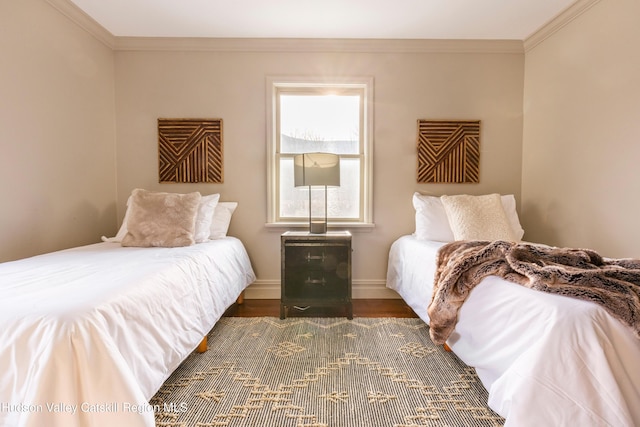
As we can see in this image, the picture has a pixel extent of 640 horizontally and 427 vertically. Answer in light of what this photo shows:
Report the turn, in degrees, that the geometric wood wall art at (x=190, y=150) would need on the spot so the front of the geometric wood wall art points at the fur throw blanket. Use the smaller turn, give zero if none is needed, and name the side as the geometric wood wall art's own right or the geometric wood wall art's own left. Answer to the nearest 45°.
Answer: approximately 45° to the geometric wood wall art's own left

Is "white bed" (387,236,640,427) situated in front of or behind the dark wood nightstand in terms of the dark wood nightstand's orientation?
in front

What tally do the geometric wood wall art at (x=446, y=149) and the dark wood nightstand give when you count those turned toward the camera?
2

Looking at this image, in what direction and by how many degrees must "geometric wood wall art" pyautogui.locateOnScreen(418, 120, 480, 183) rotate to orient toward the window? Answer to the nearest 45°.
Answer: approximately 90° to its right

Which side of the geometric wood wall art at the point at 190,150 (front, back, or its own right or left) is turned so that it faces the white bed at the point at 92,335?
front

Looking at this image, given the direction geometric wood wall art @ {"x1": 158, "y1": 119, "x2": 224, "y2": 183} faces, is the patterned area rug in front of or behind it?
in front

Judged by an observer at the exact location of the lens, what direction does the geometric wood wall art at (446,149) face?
facing the viewer

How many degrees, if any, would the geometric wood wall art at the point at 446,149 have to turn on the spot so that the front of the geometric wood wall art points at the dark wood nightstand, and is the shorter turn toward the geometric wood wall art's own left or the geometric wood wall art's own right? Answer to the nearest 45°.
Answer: approximately 45° to the geometric wood wall art's own right

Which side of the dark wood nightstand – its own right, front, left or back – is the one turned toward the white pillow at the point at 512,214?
left

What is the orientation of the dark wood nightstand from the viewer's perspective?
toward the camera

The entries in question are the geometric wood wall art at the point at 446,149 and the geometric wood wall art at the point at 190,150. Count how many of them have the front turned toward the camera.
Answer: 2
